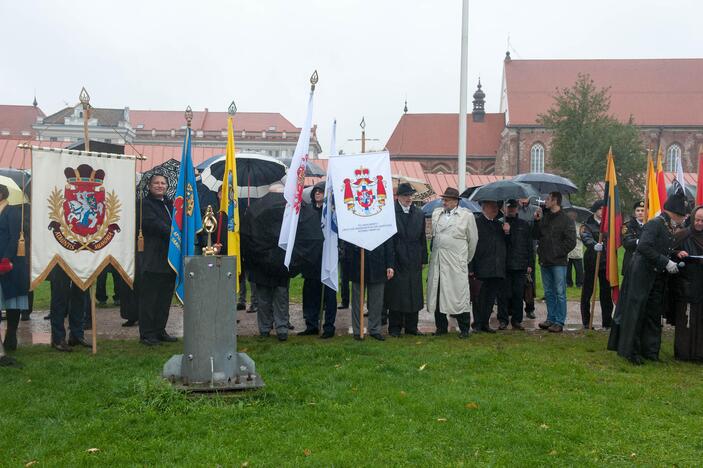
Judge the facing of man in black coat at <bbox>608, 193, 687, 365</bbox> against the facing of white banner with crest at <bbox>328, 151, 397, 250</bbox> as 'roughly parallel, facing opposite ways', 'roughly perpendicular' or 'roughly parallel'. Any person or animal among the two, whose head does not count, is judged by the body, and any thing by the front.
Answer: roughly perpendicular

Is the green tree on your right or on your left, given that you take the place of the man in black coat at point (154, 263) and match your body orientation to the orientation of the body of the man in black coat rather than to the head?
on your left

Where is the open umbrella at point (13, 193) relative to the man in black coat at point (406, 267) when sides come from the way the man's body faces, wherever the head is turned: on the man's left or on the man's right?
on the man's right

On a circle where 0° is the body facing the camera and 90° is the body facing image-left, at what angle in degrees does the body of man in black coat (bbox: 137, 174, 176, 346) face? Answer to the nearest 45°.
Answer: approximately 315°

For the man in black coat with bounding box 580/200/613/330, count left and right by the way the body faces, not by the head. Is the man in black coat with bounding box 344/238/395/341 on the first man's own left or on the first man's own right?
on the first man's own right

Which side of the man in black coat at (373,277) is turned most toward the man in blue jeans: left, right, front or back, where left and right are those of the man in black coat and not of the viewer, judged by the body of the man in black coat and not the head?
left

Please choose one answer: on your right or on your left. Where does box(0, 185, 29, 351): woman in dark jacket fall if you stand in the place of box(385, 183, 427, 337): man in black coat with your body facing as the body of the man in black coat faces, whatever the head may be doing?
on your right

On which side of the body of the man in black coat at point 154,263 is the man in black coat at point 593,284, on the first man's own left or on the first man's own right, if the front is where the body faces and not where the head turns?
on the first man's own left

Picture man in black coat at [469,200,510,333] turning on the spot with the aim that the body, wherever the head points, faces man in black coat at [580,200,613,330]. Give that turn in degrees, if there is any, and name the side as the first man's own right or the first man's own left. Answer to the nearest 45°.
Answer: approximately 90° to the first man's own left

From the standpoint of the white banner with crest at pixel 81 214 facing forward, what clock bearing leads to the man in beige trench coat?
The man in beige trench coat is roughly at 9 o'clock from the white banner with crest.
